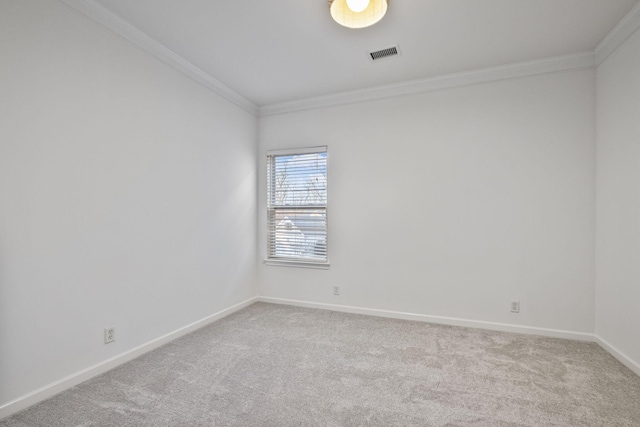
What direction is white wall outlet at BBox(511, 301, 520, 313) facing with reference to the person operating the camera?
facing the viewer

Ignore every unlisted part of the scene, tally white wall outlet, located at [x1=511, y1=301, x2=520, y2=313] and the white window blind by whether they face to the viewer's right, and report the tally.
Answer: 0

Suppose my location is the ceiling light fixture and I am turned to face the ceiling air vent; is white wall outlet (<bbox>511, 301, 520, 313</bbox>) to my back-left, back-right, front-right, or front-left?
front-right

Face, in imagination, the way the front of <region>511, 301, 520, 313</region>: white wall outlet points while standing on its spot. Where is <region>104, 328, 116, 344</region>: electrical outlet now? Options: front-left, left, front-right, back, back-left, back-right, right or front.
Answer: front-right

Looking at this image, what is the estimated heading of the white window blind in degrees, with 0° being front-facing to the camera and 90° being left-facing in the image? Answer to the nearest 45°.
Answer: approximately 45°

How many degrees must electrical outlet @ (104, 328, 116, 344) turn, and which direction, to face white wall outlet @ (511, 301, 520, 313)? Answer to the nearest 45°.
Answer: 0° — it already faces it

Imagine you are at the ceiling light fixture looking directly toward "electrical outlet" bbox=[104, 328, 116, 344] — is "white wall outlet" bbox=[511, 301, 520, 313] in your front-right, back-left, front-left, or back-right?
back-right

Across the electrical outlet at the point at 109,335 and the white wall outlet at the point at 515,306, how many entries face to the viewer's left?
0

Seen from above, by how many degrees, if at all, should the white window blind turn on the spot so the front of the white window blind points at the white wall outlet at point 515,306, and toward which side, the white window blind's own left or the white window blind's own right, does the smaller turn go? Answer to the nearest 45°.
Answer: approximately 90° to the white window blind's own left
